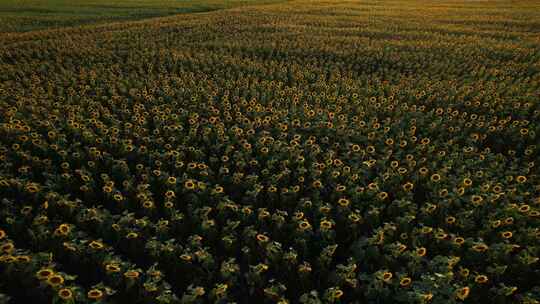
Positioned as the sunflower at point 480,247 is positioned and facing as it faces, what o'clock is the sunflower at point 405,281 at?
the sunflower at point 405,281 is roughly at 1 o'clock from the sunflower at point 480,247.

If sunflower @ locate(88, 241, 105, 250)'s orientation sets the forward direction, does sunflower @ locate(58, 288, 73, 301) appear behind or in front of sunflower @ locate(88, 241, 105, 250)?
in front

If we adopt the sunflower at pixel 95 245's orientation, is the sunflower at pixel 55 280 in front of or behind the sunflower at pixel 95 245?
in front
